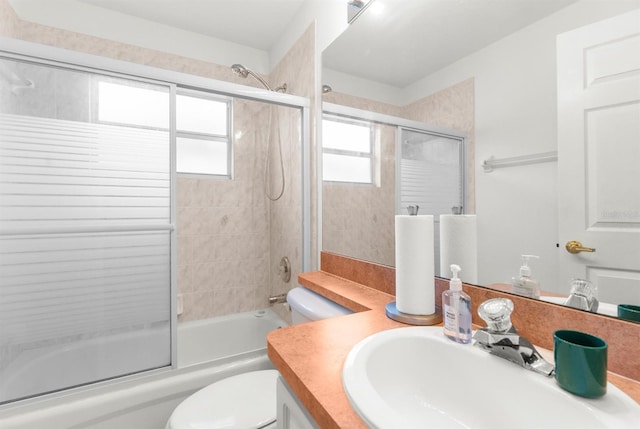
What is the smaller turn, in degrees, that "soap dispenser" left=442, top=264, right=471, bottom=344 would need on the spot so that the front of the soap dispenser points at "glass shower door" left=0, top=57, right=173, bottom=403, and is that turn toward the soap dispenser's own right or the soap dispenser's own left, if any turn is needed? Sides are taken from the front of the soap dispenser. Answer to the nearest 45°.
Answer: approximately 45° to the soap dispenser's own right

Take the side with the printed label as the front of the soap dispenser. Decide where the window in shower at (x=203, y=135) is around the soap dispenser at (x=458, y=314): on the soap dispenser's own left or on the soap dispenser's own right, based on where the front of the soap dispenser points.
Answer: on the soap dispenser's own right

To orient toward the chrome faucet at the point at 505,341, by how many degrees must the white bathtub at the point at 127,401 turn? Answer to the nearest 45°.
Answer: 0° — it already faces it

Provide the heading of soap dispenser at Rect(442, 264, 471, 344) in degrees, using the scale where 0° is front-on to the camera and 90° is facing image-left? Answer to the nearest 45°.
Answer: approximately 45°

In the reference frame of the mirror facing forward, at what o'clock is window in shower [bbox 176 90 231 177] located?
The window in shower is roughly at 2 o'clock from the mirror.

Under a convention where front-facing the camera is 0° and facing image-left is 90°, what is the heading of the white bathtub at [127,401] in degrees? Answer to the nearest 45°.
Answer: approximately 315°

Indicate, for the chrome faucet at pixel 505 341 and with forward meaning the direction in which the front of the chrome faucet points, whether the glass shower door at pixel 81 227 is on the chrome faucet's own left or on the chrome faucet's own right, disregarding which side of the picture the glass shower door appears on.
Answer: on the chrome faucet's own right

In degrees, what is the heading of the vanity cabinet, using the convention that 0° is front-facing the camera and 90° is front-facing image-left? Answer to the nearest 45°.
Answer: approximately 45°
